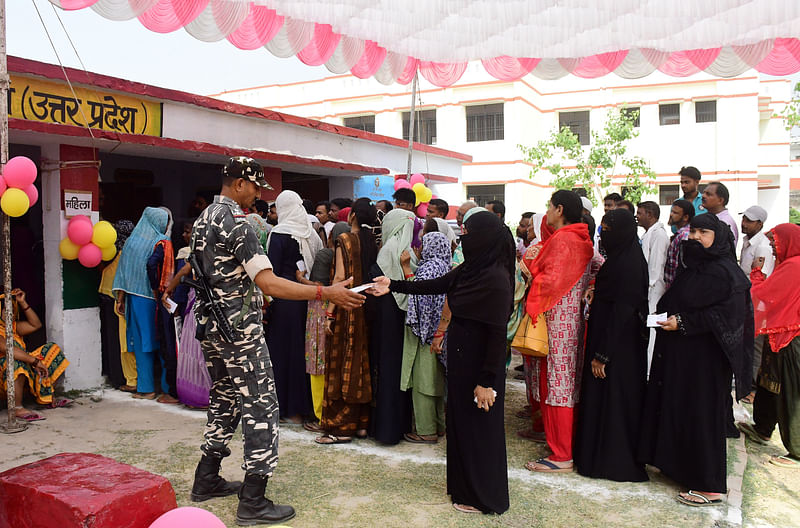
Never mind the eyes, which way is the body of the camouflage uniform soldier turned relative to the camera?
to the viewer's right

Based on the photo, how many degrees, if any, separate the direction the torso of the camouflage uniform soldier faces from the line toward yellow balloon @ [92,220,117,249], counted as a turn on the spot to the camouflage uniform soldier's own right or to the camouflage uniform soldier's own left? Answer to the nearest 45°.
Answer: approximately 135° to the camouflage uniform soldier's own left

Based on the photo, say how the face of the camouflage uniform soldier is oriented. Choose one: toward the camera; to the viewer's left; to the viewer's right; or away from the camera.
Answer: to the viewer's right

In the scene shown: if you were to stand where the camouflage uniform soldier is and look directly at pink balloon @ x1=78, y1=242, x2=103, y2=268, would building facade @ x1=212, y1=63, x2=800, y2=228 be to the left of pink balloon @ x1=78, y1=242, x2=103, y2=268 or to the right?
right

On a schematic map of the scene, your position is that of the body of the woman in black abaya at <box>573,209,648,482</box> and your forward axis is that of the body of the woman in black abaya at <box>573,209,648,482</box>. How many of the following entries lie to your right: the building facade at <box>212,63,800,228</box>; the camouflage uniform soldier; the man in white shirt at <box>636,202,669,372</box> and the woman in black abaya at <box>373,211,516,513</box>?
2

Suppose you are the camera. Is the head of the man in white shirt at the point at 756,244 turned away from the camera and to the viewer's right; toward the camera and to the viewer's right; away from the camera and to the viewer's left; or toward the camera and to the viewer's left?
toward the camera and to the viewer's left

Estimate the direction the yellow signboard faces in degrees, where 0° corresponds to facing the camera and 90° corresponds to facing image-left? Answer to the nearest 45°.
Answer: approximately 315°

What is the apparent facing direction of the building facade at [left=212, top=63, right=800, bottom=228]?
toward the camera

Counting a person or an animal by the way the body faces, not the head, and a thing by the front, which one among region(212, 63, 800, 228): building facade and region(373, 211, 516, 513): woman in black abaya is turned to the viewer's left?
the woman in black abaya
